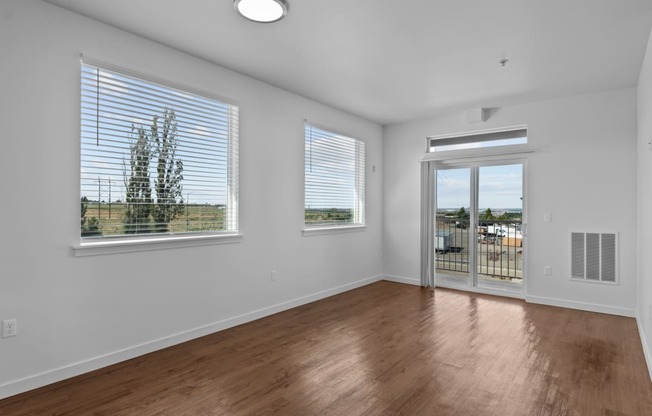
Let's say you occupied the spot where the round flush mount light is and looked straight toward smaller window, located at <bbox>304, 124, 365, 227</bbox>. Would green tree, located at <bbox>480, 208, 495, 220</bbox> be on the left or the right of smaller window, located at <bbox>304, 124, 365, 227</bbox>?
right

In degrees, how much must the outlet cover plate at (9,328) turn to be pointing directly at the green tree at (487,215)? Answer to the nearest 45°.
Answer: approximately 90° to its left

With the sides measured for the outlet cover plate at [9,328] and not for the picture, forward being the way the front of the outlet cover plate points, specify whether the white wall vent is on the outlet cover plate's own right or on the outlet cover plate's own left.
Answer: on the outlet cover plate's own left

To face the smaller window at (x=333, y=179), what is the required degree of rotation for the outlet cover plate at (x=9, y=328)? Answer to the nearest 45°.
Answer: approximately 90° to its left

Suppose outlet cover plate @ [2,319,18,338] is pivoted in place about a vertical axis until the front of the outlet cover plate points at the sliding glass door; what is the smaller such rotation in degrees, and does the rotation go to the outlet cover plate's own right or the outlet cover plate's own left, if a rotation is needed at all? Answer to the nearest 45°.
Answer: approximately 90° to the outlet cover plate's own left

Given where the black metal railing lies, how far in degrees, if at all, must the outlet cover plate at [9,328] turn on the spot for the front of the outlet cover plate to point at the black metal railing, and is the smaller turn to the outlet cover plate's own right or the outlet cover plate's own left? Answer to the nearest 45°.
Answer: approximately 90° to the outlet cover plate's own left
